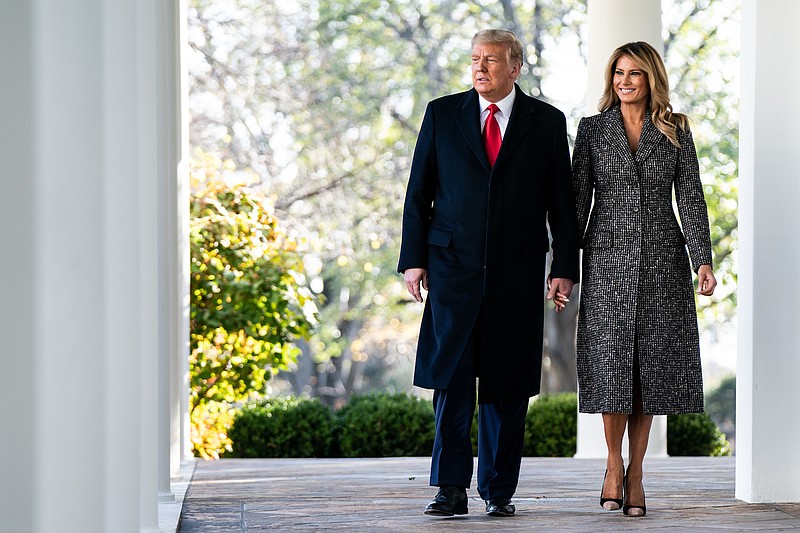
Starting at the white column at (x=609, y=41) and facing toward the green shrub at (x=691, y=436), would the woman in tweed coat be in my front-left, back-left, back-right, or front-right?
back-right

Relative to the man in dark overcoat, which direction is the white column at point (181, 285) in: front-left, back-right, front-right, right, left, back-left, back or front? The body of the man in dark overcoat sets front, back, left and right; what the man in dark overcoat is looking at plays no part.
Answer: back-right

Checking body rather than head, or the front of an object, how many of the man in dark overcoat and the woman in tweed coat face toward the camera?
2

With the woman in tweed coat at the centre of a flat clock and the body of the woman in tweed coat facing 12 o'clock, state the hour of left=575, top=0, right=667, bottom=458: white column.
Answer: The white column is roughly at 6 o'clock from the woman in tweed coat.

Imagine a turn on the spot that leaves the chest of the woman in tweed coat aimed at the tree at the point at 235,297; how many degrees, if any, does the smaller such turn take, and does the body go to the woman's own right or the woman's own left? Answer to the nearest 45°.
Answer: approximately 135° to the woman's own right

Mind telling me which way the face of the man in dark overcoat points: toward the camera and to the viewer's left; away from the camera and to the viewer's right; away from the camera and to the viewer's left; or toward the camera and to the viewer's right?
toward the camera and to the viewer's left

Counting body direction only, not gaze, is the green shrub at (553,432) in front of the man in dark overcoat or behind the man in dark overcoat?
behind

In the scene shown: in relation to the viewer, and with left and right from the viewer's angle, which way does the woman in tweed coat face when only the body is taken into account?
facing the viewer

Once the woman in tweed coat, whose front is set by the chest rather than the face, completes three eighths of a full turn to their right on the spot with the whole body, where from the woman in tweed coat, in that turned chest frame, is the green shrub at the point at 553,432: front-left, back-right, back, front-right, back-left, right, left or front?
front-right

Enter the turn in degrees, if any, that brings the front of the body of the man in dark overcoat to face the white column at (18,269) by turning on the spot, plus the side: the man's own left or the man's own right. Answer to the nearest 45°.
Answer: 0° — they already face it
